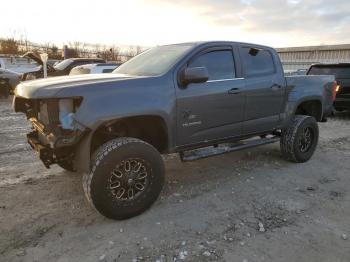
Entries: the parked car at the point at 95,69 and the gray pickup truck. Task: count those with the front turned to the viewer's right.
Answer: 0

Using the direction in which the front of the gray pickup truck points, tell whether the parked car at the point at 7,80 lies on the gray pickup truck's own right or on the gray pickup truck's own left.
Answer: on the gray pickup truck's own right

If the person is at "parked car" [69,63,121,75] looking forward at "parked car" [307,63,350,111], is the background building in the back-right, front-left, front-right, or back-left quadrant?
front-left

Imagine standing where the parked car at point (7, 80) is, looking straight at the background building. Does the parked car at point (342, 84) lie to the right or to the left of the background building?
right

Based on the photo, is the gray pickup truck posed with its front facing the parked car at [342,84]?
no

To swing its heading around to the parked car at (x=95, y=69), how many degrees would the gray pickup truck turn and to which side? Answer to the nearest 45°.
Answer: approximately 135° to its right

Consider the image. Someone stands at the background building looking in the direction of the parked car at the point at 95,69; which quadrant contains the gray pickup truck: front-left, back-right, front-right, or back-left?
front-left

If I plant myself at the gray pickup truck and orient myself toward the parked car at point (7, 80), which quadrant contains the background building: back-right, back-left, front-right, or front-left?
front-right

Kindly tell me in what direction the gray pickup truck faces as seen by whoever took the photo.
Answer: facing the viewer and to the left of the viewer

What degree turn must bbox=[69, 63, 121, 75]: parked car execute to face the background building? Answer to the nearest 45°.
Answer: approximately 180°

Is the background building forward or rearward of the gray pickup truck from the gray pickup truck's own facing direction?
rearward

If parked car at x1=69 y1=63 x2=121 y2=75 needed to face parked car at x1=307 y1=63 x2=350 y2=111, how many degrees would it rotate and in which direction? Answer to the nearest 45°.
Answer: approximately 90° to its left

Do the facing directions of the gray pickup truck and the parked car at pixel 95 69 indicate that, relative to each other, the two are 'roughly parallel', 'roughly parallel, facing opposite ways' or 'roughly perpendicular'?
roughly parallel

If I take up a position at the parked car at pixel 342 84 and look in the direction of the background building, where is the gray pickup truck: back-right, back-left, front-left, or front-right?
back-left
